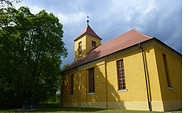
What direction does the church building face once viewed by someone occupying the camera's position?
facing away from the viewer and to the left of the viewer
